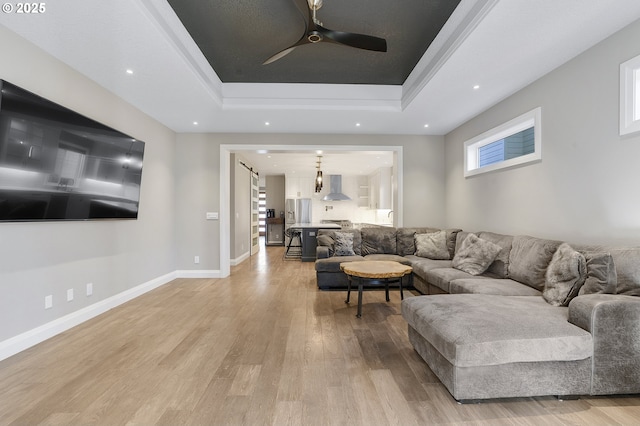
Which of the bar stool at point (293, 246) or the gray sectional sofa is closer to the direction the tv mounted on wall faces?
the gray sectional sofa

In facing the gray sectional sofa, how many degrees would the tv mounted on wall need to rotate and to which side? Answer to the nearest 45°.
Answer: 0° — it already faces it

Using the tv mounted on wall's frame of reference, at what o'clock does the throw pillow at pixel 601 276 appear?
The throw pillow is roughly at 12 o'clock from the tv mounted on wall.

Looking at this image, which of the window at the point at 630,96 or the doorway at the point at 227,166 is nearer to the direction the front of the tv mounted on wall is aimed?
the window

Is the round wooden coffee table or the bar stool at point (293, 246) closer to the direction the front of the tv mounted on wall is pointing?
the round wooden coffee table

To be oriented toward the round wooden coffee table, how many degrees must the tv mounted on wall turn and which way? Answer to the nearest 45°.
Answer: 0° — it already faces it

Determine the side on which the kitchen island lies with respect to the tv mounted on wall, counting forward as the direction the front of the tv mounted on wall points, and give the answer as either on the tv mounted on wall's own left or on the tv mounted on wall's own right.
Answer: on the tv mounted on wall's own left

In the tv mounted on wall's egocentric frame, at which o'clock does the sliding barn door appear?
The sliding barn door is roughly at 9 o'clock from the tv mounted on wall.

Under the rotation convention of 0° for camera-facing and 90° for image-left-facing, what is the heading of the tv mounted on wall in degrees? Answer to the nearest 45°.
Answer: approximately 315°

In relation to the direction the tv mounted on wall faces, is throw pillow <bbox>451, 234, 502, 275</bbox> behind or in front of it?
in front

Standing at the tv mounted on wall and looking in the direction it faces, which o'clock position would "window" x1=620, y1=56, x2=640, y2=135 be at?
The window is roughly at 12 o'clock from the tv mounted on wall.

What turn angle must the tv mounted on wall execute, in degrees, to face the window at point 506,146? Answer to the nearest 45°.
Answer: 0° — it already faces it

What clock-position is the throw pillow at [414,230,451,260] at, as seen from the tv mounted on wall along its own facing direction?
The throw pillow is roughly at 11 o'clock from the tv mounted on wall.
